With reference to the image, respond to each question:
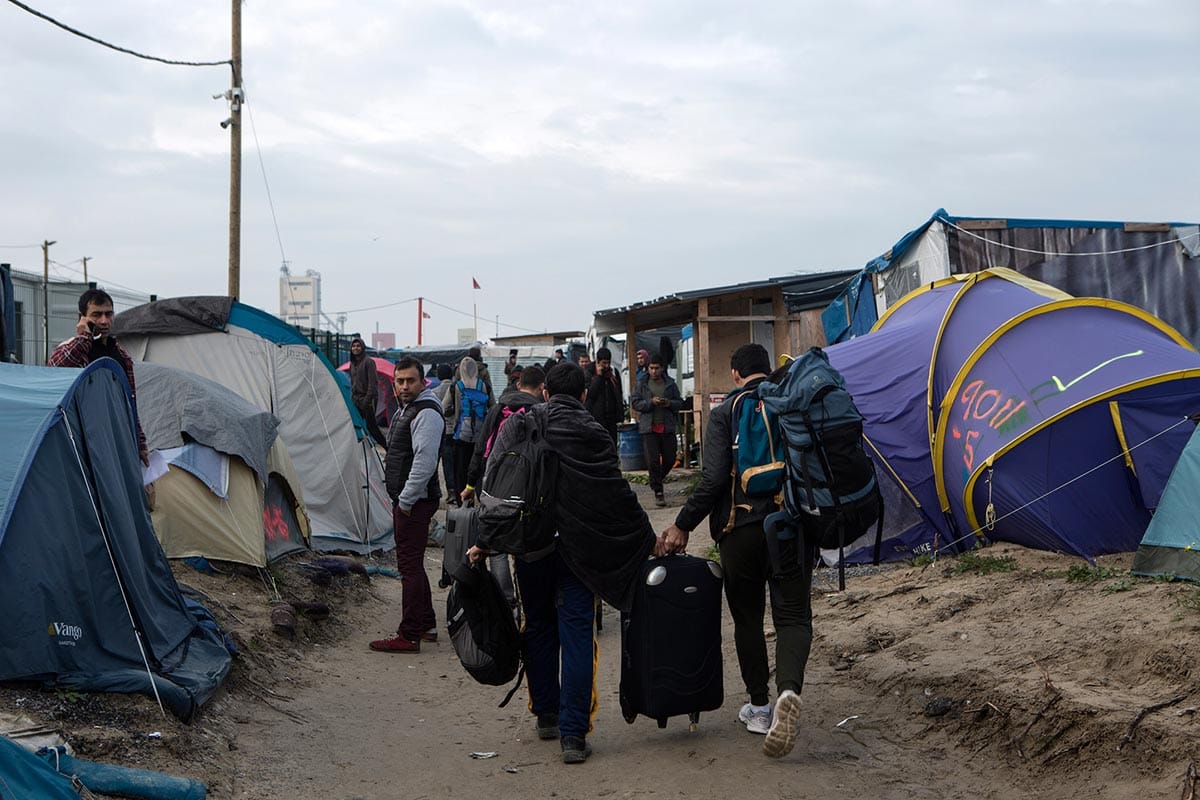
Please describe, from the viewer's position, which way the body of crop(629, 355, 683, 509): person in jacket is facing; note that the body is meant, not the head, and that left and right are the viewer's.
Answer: facing the viewer

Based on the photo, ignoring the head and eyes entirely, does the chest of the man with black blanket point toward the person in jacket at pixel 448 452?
yes

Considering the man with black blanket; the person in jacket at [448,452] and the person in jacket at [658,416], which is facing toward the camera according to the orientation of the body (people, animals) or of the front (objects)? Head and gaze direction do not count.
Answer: the person in jacket at [658,416]

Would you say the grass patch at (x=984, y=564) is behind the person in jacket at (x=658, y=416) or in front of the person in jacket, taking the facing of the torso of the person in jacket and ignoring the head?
in front

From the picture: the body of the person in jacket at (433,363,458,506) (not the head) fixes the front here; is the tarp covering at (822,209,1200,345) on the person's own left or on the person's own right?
on the person's own right

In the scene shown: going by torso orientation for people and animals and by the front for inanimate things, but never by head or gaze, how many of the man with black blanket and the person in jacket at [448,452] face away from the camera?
2

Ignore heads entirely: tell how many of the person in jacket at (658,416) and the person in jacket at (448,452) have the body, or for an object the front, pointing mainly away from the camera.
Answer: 1

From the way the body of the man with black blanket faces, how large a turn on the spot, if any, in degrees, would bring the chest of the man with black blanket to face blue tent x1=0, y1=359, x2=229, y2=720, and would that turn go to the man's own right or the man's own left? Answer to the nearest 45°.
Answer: approximately 90° to the man's own left

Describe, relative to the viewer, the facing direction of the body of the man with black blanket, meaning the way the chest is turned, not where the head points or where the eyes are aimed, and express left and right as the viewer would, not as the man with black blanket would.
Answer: facing away from the viewer

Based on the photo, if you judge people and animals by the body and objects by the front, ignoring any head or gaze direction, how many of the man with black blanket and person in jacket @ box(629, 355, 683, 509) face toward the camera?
1

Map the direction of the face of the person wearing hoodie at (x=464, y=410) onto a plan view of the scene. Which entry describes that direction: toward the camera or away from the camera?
away from the camera

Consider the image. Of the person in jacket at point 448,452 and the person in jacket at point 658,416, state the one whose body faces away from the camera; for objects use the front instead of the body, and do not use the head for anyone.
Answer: the person in jacket at point 448,452

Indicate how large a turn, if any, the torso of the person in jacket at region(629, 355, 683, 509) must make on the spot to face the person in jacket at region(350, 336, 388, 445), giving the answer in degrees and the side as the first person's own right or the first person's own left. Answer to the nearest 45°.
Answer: approximately 90° to the first person's own right

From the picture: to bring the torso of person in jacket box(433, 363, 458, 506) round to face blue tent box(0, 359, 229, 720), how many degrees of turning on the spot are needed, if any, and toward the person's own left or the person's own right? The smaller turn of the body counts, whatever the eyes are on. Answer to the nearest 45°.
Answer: approximately 180°

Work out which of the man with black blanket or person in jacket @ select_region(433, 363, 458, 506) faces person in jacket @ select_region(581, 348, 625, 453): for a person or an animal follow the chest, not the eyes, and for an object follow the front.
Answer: the man with black blanket

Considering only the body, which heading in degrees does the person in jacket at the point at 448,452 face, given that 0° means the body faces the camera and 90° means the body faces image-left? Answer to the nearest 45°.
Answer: approximately 180°
